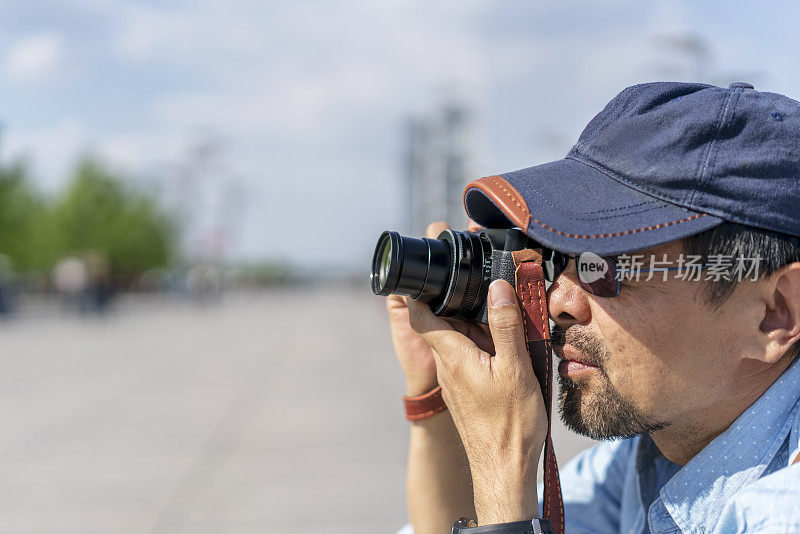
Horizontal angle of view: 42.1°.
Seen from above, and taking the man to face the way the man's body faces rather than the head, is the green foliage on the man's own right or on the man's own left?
on the man's own right

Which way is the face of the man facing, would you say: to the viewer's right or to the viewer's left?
to the viewer's left

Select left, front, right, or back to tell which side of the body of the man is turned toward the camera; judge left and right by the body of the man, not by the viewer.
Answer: left

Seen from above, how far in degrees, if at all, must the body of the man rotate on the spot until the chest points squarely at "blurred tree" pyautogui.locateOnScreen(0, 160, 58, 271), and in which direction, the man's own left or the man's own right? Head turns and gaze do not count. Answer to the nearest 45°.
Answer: approximately 45° to the man's own right
